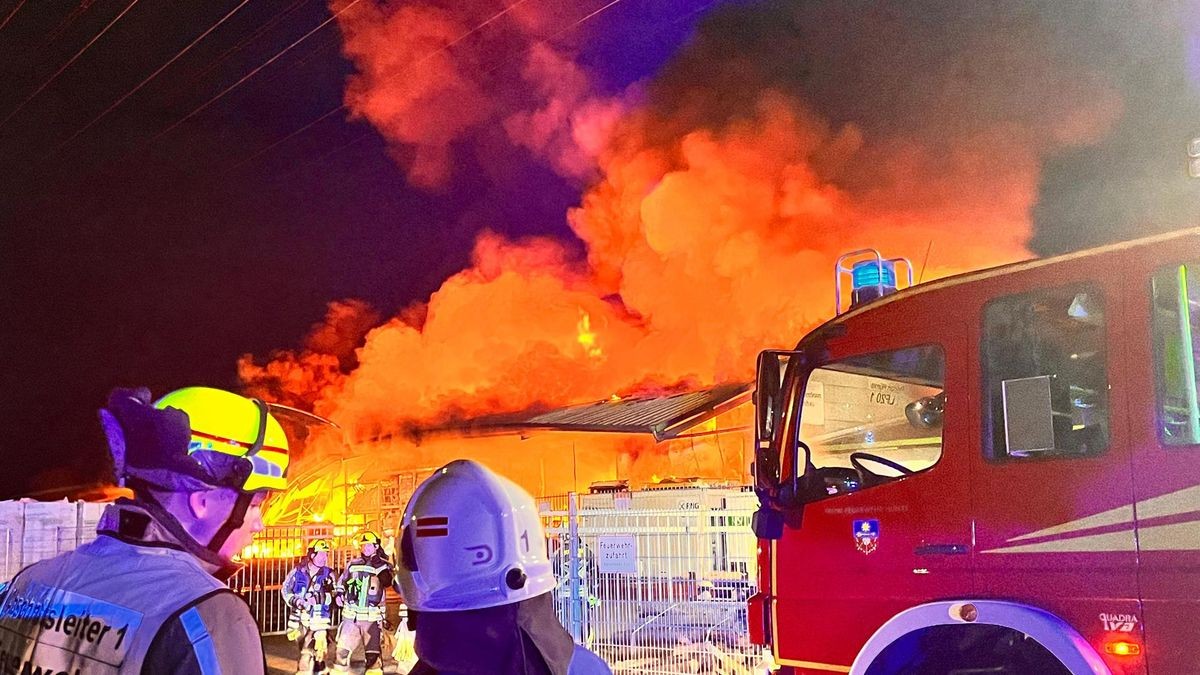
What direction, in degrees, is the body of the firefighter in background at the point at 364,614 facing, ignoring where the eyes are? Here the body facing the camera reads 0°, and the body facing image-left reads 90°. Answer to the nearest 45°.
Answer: approximately 0°

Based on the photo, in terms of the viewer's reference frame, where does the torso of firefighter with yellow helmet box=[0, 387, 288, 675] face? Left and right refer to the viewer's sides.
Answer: facing away from the viewer and to the right of the viewer

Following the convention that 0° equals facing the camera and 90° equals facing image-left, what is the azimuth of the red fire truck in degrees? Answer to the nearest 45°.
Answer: approximately 90°

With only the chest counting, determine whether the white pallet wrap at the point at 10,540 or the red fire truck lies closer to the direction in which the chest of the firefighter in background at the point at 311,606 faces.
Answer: the red fire truck

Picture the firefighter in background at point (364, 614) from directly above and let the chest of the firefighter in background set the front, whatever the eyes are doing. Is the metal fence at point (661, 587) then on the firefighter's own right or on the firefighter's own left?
on the firefighter's own left
